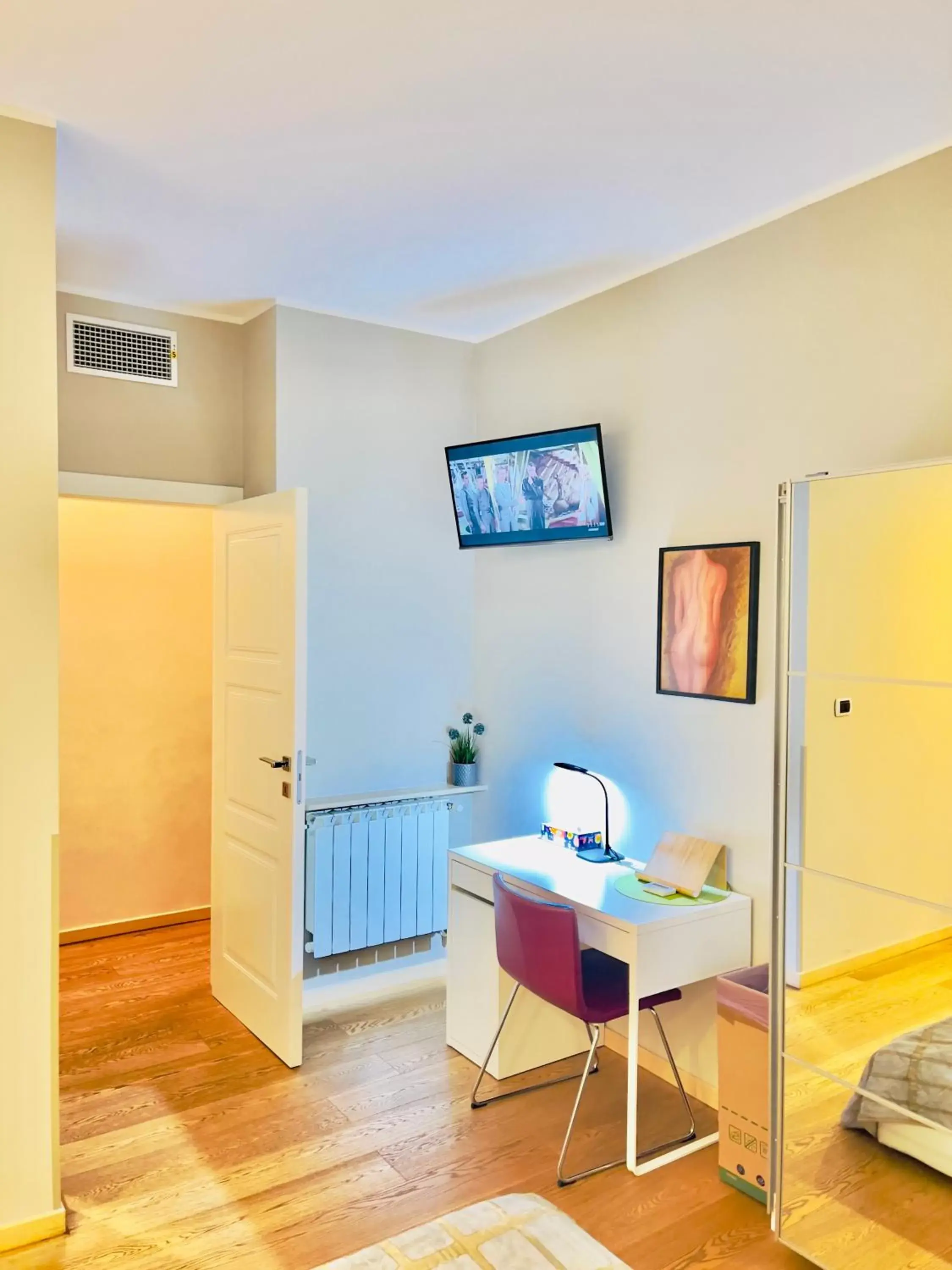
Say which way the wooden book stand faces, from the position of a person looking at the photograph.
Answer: facing the viewer and to the left of the viewer

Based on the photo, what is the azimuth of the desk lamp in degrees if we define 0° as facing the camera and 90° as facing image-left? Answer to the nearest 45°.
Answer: approximately 90°

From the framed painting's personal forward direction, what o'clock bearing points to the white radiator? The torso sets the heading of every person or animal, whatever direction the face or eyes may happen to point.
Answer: The white radiator is roughly at 2 o'clock from the framed painting.

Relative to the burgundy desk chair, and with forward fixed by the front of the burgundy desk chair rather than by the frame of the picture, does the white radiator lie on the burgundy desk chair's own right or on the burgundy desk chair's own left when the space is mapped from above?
on the burgundy desk chair's own left

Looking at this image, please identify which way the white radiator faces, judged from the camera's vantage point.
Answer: facing the viewer and to the right of the viewer

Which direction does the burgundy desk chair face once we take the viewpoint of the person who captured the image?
facing away from the viewer and to the right of the viewer

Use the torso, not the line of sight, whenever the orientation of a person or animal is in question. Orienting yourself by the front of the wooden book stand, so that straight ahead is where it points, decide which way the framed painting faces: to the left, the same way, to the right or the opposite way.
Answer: the same way

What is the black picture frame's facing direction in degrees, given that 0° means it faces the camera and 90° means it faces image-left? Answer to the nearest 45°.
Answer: approximately 45°

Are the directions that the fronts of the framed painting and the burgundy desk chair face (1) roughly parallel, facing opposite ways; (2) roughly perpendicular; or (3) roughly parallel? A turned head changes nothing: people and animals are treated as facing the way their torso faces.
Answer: roughly parallel, facing opposite ways

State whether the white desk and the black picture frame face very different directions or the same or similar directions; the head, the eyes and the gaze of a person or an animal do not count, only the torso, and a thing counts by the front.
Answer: same or similar directions

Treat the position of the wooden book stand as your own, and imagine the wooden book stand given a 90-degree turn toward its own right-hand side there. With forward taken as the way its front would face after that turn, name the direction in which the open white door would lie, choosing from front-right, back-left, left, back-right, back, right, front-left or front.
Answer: front-left

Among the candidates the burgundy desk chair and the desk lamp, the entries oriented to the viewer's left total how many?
1
